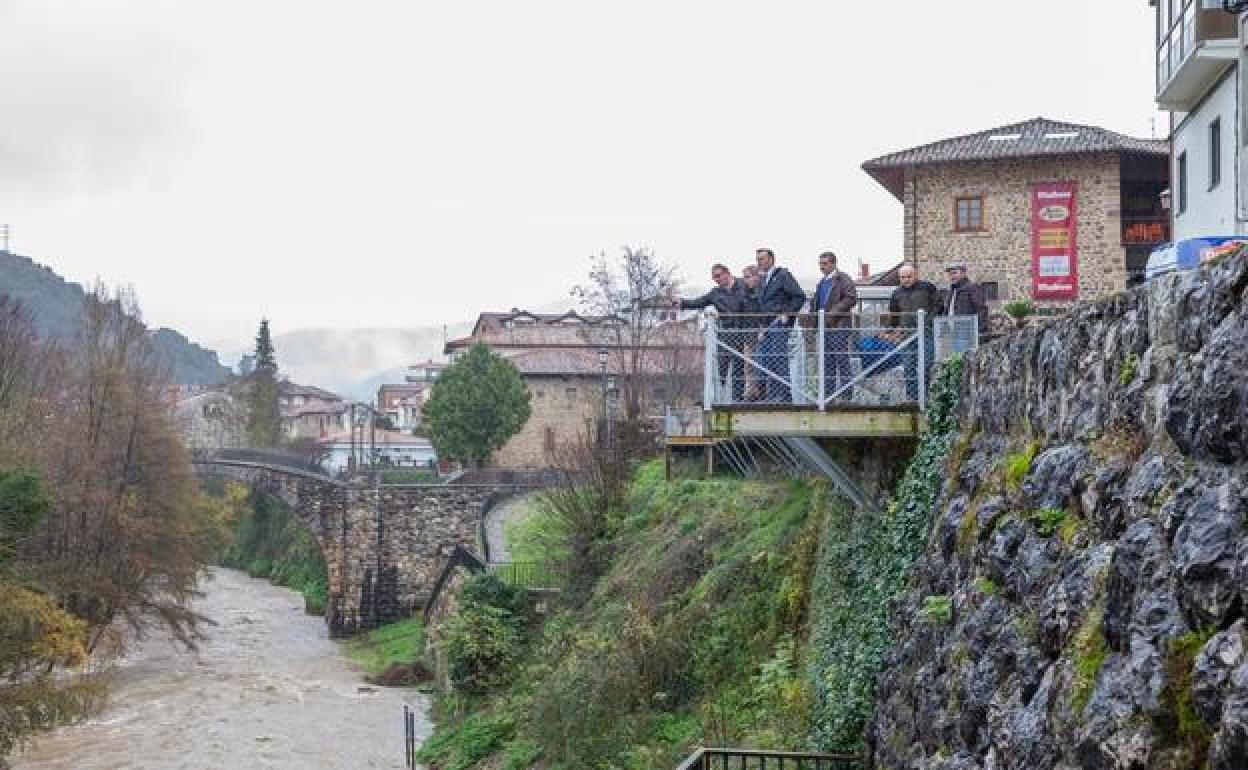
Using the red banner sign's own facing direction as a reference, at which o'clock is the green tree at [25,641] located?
The green tree is roughly at 2 o'clock from the red banner sign.

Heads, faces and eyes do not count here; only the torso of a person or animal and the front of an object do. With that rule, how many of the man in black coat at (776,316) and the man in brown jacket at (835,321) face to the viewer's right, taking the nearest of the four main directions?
0

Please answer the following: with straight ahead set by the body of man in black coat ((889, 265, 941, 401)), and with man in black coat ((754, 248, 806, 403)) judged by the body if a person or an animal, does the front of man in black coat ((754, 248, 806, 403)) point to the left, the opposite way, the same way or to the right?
the same way

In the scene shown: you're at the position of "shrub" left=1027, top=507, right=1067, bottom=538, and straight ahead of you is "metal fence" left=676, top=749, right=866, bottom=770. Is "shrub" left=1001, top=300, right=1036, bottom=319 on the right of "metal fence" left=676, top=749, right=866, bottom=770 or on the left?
right

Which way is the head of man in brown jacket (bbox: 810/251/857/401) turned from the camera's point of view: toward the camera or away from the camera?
toward the camera

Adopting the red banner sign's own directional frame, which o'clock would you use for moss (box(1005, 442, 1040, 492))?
The moss is roughly at 12 o'clock from the red banner sign.

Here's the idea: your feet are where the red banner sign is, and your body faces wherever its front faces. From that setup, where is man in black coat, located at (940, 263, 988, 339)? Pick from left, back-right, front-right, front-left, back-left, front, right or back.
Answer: front

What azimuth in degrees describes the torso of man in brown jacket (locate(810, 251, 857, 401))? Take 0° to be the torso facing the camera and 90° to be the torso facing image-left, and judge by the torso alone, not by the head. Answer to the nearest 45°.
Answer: approximately 45°

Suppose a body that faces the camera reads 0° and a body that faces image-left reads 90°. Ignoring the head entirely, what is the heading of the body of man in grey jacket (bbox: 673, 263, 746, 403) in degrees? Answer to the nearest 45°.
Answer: approximately 45°

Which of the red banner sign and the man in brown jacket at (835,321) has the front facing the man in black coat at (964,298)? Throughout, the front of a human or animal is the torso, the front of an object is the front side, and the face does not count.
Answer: the red banner sign

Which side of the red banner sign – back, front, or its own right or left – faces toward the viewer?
front

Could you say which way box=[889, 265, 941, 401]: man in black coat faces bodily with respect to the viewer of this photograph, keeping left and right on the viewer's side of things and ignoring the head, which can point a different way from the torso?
facing the viewer and to the left of the viewer

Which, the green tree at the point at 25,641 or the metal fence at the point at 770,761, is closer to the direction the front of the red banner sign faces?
the metal fence

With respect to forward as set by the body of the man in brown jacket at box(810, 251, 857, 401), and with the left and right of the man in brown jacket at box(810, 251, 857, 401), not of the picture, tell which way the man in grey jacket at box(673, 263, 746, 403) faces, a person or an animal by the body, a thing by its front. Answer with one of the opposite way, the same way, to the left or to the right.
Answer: the same way
